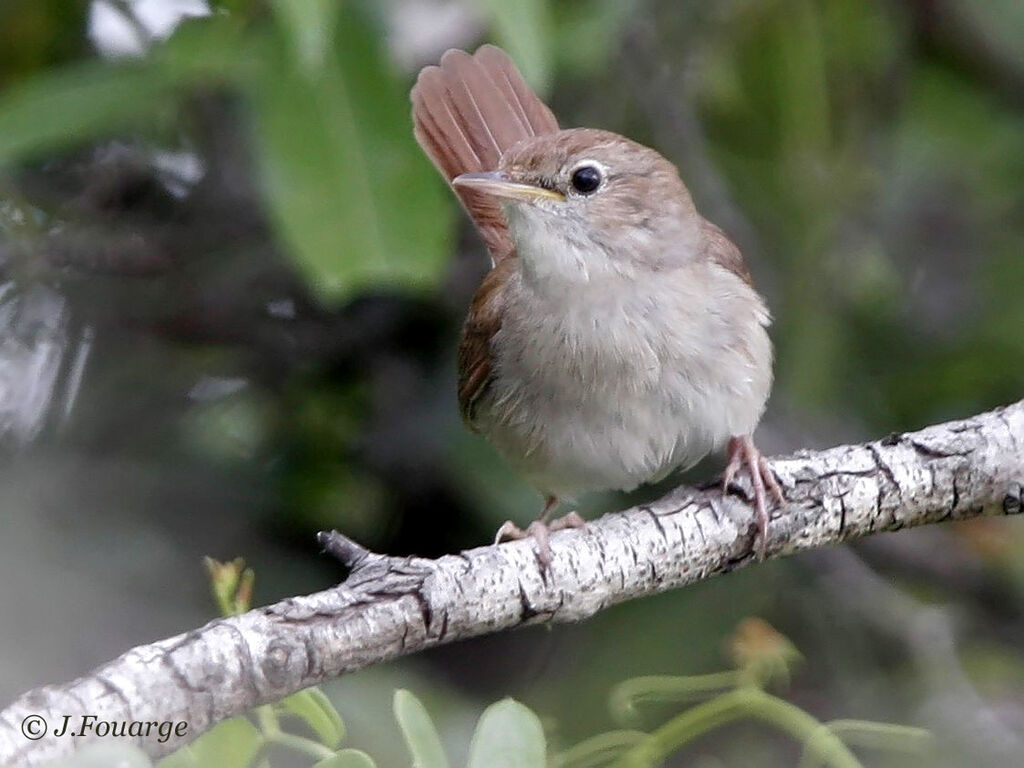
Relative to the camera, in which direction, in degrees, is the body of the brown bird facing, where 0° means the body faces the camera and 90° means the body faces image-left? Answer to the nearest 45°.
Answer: approximately 0°

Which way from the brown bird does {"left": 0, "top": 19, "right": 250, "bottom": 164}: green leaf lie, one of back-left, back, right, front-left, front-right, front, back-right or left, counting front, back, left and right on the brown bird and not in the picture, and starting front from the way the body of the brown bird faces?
right

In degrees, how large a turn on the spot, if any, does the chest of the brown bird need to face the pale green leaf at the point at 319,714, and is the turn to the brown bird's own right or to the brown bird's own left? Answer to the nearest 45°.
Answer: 0° — it already faces it
